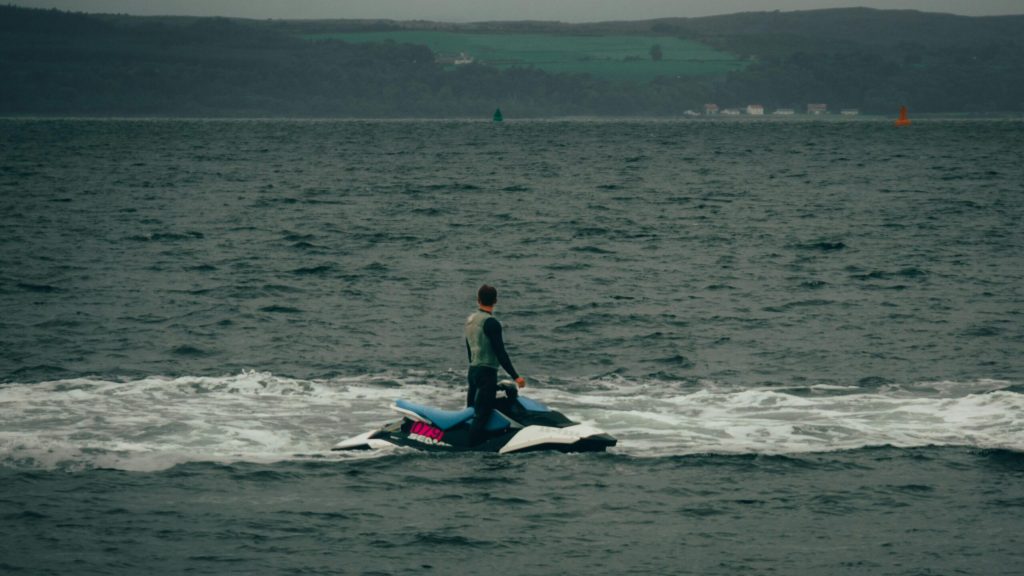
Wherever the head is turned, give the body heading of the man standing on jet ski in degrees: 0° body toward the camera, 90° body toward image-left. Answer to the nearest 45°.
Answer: approximately 225°

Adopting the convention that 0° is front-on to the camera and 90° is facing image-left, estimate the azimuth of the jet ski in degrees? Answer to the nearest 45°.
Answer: approximately 270°
